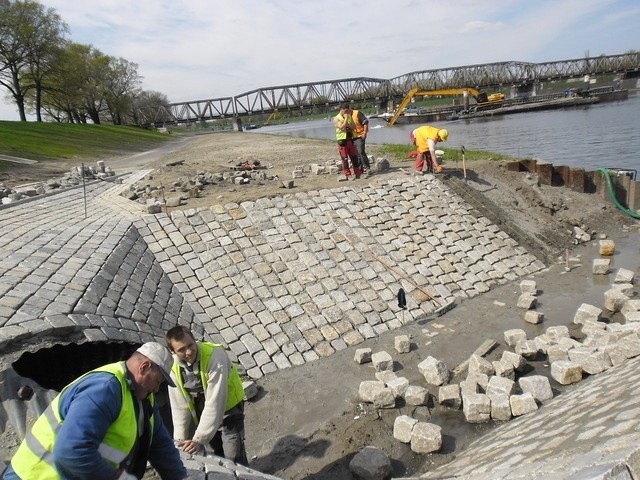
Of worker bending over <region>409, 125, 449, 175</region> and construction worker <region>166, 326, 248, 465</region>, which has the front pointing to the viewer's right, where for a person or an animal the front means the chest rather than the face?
the worker bending over

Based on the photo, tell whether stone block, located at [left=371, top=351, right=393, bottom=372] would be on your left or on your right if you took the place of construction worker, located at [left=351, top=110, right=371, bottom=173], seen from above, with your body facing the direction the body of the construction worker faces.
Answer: on your left

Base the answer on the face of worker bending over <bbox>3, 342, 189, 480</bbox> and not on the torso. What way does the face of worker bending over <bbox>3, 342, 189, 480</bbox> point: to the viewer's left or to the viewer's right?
to the viewer's right

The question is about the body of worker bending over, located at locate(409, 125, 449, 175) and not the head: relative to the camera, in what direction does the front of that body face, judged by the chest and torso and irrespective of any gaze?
to the viewer's right

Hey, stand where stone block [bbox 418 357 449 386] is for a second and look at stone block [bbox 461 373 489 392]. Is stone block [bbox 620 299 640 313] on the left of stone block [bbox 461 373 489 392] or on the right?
left

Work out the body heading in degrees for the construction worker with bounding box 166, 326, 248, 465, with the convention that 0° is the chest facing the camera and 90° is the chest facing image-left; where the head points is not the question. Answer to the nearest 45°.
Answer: approximately 45°

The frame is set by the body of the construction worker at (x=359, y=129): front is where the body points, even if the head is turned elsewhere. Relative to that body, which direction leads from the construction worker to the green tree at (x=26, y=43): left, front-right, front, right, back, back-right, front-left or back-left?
right

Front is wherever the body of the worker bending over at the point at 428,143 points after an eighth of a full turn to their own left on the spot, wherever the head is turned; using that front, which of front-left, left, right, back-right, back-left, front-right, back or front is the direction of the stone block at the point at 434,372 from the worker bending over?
back-right

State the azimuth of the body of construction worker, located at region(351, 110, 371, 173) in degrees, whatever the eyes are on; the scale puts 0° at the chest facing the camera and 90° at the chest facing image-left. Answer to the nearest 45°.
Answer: approximately 45°

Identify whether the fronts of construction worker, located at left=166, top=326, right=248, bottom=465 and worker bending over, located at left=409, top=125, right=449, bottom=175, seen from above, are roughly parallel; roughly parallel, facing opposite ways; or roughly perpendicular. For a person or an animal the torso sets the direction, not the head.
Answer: roughly perpendicular
